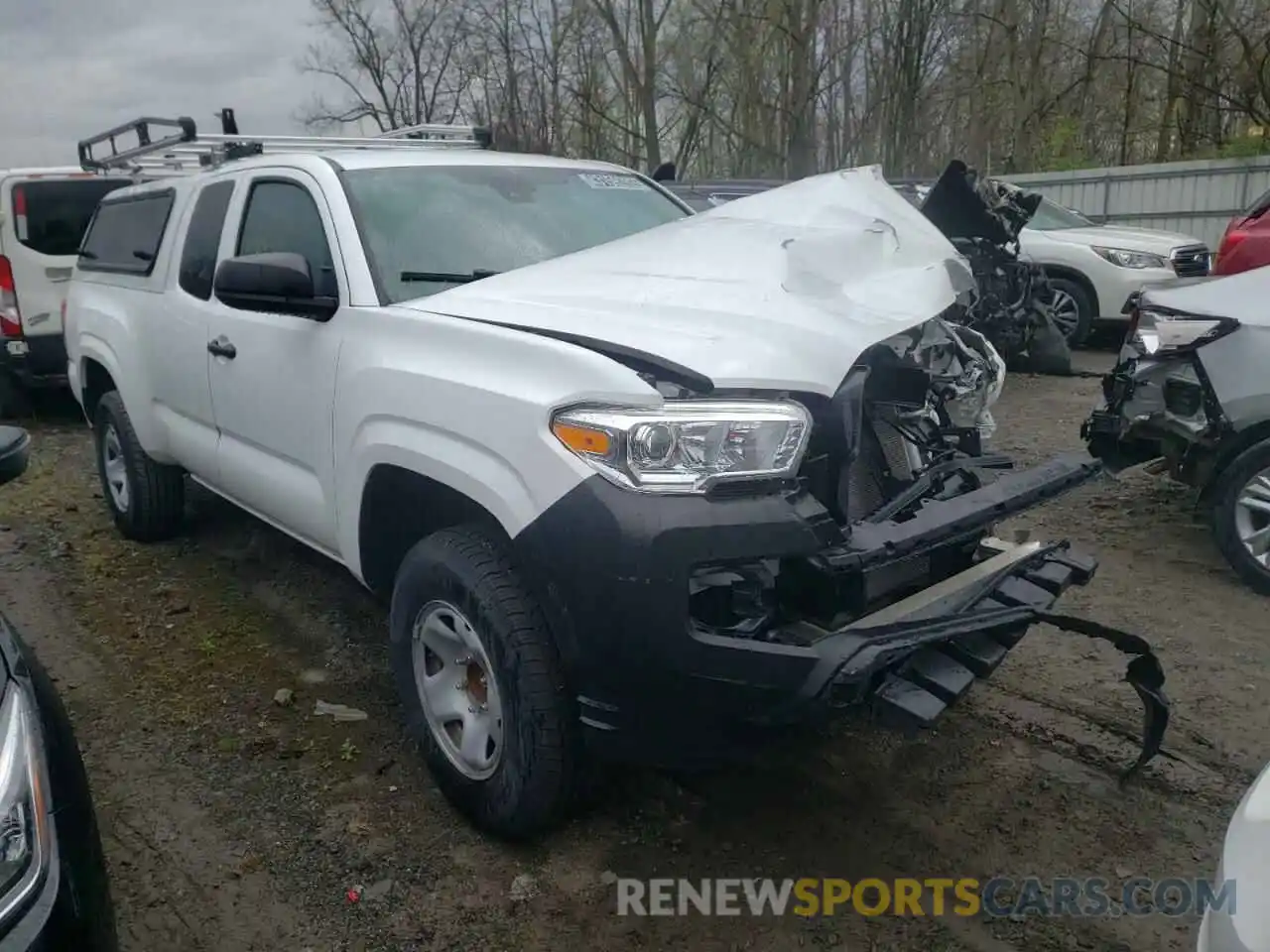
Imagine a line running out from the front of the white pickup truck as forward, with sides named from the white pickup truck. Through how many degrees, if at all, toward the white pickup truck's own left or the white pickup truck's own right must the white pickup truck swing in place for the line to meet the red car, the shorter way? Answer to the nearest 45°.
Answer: approximately 90° to the white pickup truck's own left

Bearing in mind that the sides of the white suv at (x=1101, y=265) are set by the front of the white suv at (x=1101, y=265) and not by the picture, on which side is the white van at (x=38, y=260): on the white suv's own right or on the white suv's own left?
on the white suv's own right

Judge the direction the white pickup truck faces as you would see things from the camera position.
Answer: facing the viewer and to the right of the viewer

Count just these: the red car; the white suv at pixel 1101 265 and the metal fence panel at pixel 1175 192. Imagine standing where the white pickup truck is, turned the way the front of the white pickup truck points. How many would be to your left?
3

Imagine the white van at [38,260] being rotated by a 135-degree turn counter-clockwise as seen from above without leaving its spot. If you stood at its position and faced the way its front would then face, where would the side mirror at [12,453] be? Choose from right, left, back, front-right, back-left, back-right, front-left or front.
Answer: front

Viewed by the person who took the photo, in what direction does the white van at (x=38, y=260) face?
facing away from the viewer and to the left of the viewer

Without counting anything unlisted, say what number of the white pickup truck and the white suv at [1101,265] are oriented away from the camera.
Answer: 0

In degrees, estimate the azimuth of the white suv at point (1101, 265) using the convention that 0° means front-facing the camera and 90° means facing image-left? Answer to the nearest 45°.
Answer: approximately 315°

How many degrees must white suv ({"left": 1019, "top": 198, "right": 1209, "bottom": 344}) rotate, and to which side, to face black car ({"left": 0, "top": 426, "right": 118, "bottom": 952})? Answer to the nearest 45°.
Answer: approximately 45° to its right

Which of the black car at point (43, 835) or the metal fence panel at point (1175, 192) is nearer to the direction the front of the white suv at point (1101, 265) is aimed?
the black car

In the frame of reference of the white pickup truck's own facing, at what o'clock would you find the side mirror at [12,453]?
The side mirror is roughly at 4 o'clock from the white pickup truck.

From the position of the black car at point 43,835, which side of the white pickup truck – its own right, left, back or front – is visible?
right
